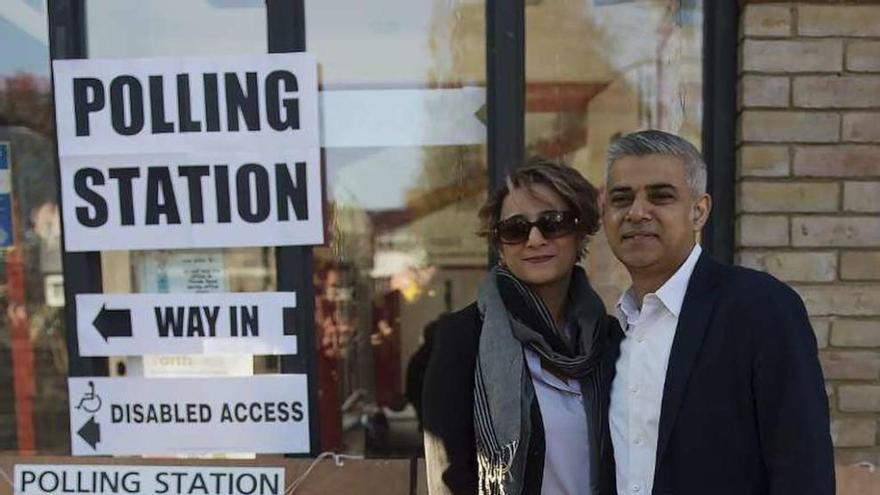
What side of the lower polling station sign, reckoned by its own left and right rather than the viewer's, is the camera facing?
front

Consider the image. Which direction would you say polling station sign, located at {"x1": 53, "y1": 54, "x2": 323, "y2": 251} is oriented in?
toward the camera

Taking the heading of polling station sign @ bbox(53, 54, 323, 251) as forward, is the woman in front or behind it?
in front

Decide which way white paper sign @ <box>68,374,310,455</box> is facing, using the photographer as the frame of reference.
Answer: facing the viewer

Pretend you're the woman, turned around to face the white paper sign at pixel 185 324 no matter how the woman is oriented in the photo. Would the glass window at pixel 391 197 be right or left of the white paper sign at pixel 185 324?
right

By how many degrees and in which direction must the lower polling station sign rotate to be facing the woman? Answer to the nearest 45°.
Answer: approximately 45° to its left

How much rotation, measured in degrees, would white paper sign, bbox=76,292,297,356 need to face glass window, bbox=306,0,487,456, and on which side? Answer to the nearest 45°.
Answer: approximately 90° to its left

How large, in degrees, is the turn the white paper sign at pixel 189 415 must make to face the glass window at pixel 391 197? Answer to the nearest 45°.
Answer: approximately 90° to its left
